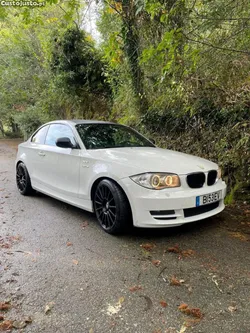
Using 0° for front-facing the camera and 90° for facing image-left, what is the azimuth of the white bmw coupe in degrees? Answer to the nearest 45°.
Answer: approximately 315°
